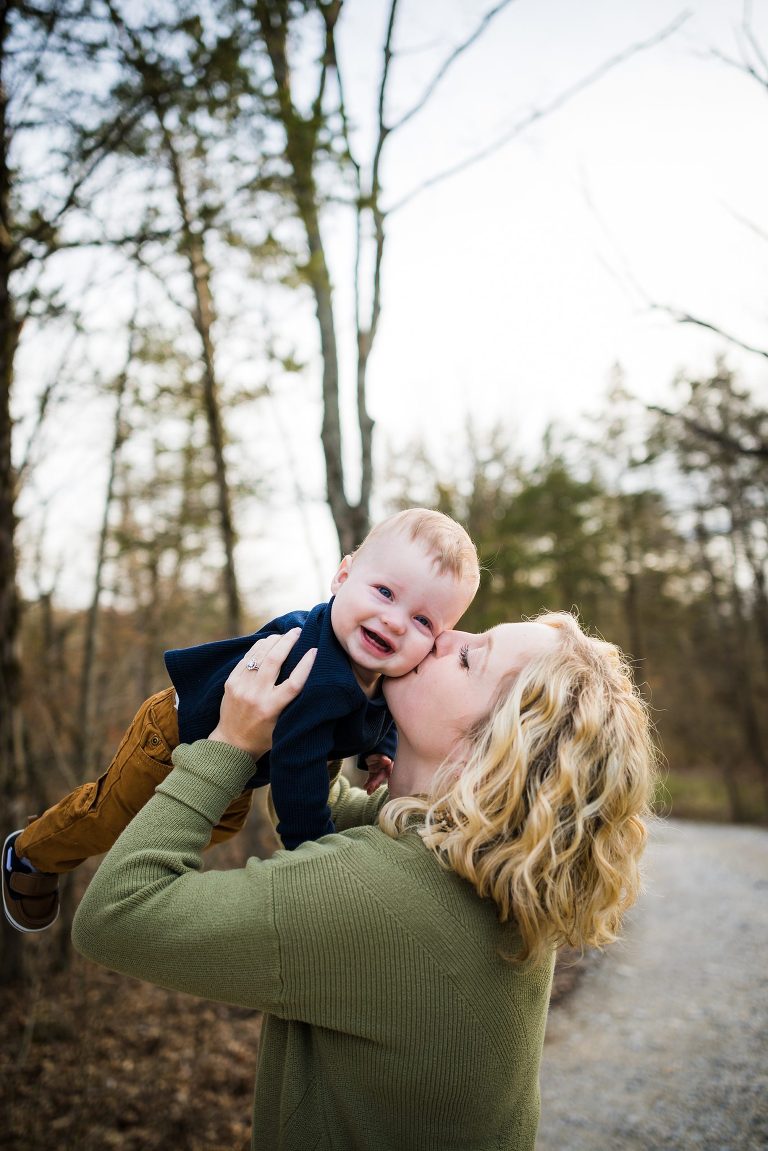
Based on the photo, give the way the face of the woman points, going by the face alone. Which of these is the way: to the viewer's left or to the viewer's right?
to the viewer's left

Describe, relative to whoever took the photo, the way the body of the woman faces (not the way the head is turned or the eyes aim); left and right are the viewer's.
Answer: facing to the left of the viewer
